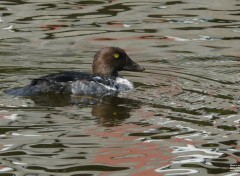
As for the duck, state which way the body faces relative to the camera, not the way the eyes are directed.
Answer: to the viewer's right
